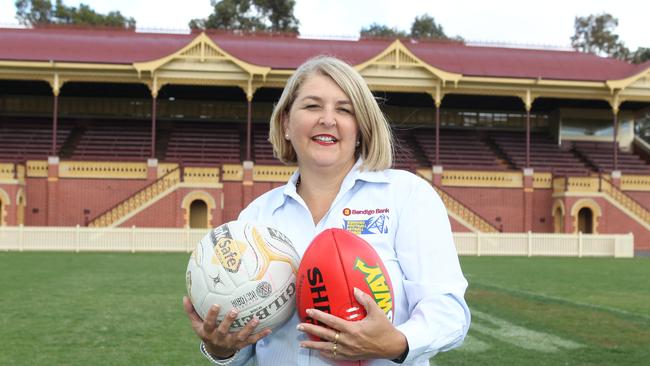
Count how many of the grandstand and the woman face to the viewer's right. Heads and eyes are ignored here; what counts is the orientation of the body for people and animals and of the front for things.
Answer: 0

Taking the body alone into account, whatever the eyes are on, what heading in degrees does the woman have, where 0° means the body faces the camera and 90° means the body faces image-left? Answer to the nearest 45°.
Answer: approximately 45°

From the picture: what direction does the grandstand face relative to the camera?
toward the camera

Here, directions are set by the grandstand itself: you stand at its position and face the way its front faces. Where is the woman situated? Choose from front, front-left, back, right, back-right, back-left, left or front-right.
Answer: front

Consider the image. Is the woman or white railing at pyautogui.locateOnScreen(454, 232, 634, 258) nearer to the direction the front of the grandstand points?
the woman
